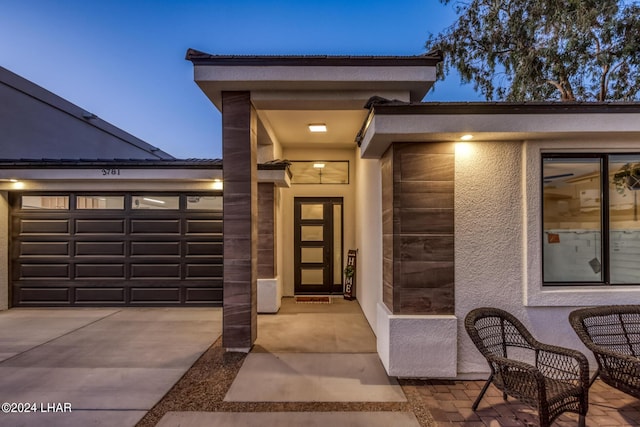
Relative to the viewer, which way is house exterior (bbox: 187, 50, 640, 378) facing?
toward the camera

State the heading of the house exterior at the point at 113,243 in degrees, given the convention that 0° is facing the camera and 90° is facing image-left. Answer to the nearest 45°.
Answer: approximately 0°

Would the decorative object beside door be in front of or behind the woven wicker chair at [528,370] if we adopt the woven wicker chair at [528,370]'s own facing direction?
behind
